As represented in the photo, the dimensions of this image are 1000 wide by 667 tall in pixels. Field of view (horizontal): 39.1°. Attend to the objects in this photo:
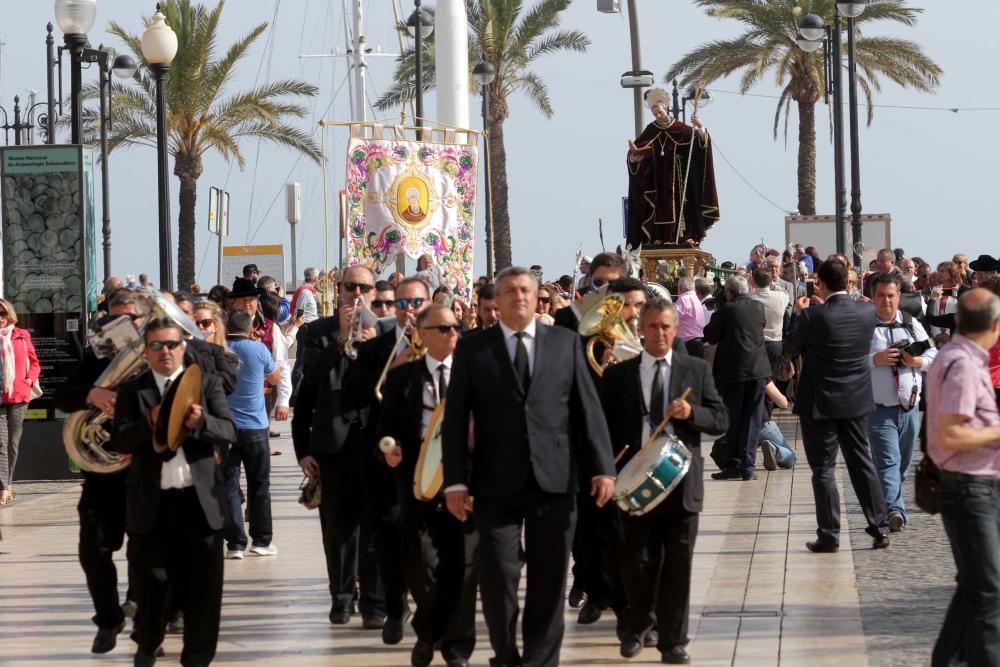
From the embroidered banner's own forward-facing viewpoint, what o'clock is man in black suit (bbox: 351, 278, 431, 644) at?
The man in black suit is roughly at 12 o'clock from the embroidered banner.

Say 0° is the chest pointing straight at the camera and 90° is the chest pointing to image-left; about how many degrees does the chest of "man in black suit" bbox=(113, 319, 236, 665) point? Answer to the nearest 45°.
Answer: approximately 0°

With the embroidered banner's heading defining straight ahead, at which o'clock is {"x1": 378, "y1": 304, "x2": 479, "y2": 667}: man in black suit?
The man in black suit is roughly at 12 o'clock from the embroidered banner.

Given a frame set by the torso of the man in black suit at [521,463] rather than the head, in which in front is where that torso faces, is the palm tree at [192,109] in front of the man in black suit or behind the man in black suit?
behind

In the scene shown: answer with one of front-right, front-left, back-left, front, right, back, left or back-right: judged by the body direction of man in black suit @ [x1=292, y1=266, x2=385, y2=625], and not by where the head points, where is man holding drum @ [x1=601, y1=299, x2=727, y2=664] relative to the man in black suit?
front-left

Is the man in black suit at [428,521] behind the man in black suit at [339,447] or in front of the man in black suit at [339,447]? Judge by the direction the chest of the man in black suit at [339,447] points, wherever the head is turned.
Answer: in front
